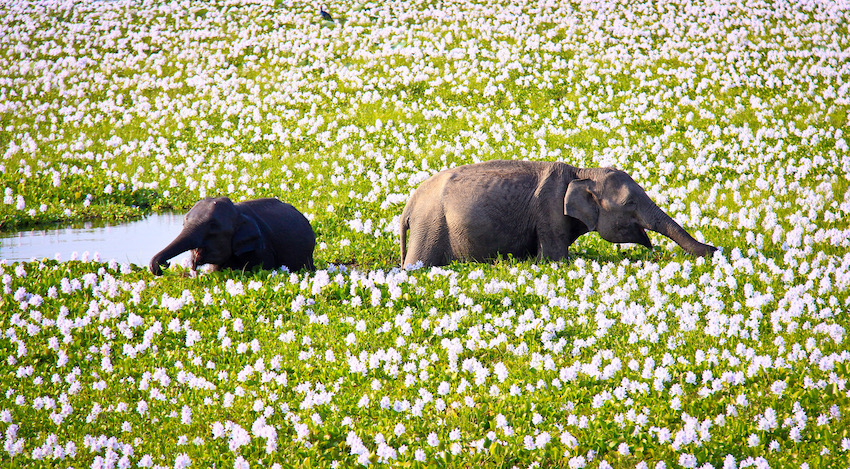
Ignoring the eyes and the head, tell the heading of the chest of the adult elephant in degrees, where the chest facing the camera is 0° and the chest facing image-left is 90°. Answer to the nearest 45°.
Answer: approximately 270°

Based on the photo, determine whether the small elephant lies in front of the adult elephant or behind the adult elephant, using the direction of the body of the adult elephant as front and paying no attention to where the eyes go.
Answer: behind
